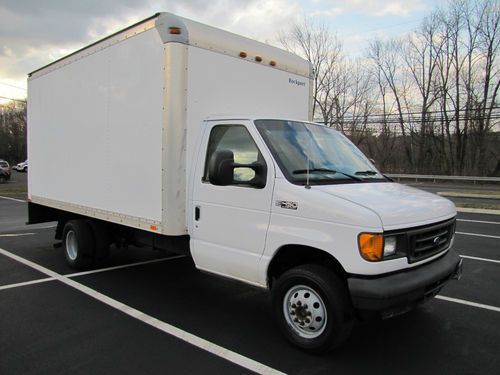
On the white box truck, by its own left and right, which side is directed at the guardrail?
left

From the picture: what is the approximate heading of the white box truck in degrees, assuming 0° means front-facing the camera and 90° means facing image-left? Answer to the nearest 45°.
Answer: approximately 315°
